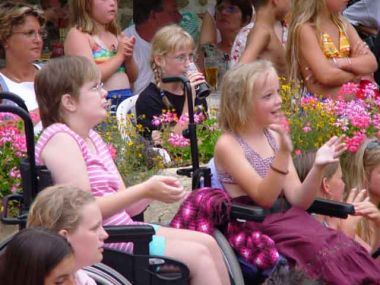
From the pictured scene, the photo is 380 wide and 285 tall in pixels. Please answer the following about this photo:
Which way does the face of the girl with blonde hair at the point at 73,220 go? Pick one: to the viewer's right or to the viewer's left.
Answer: to the viewer's right

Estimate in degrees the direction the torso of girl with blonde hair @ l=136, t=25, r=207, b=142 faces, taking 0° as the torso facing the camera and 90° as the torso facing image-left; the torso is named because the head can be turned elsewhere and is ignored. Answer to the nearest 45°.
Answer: approximately 315°

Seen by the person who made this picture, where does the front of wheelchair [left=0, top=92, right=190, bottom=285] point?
facing to the right of the viewer

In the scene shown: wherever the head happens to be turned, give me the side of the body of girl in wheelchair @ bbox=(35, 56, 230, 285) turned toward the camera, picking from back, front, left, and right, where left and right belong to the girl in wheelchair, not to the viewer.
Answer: right

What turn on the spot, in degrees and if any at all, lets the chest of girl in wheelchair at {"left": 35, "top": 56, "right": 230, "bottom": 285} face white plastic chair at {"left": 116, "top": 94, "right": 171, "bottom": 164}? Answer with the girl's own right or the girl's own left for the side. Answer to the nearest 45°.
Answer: approximately 90° to the girl's own left

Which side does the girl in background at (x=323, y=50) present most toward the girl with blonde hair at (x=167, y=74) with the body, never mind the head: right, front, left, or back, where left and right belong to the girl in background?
right

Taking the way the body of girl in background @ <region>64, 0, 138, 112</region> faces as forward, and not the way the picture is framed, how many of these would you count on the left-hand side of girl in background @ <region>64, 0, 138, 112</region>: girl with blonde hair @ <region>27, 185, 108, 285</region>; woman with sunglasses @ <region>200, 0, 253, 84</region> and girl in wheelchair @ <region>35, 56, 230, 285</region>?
1

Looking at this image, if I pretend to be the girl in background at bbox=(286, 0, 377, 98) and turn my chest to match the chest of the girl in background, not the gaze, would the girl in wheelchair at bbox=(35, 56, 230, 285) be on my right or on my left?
on my right
